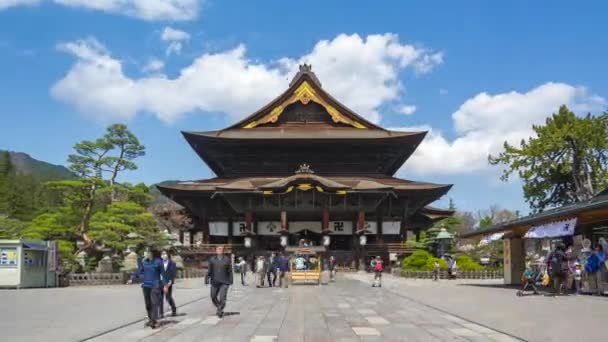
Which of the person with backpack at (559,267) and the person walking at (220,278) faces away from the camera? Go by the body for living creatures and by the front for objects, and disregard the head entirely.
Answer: the person with backpack

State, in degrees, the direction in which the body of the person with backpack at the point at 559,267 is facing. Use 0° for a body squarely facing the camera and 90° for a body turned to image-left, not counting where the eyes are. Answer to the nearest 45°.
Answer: approximately 180°

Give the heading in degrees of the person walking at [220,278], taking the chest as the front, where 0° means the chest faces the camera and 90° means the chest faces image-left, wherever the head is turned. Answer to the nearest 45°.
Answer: approximately 0°

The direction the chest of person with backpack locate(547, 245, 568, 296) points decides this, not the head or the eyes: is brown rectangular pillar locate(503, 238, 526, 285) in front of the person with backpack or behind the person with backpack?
in front
